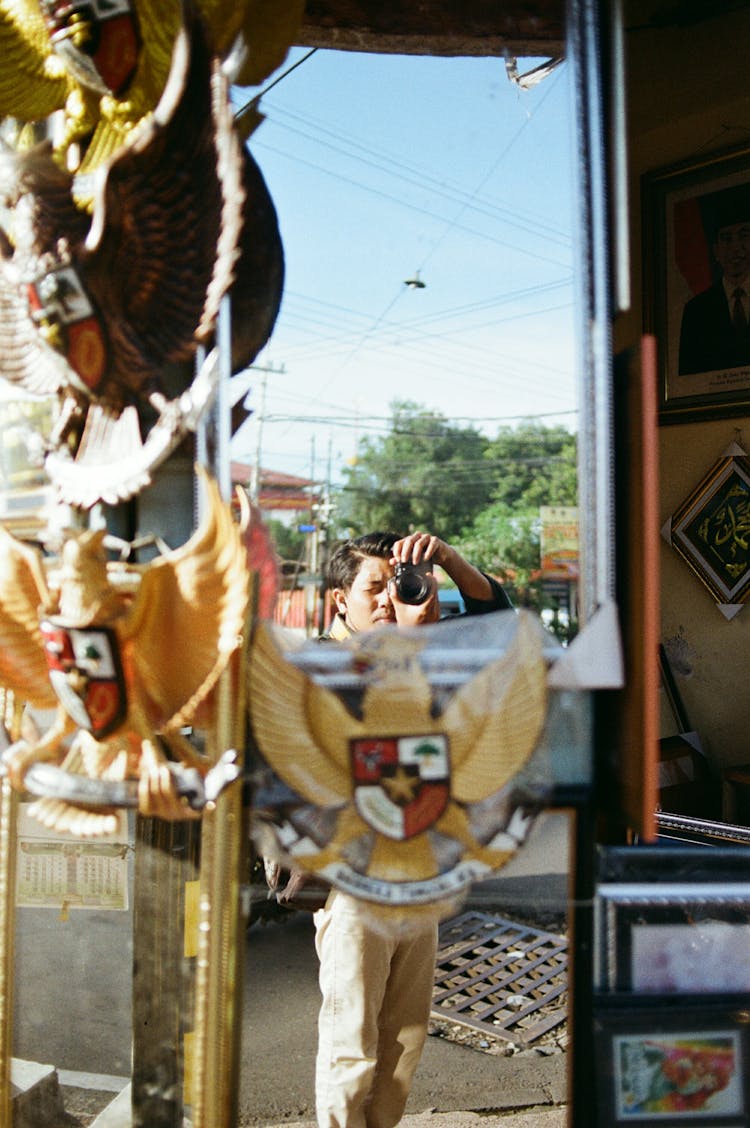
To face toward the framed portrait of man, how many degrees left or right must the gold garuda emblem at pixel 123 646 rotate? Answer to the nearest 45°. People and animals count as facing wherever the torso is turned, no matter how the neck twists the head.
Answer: approximately 180°

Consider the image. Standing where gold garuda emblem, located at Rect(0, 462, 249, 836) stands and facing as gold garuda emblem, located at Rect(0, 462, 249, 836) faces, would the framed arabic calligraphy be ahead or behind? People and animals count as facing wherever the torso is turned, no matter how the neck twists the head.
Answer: behind

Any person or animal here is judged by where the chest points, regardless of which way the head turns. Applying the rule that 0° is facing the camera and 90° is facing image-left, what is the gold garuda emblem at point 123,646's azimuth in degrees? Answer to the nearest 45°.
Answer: approximately 45°

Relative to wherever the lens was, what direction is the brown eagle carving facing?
facing the viewer and to the left of the viewer

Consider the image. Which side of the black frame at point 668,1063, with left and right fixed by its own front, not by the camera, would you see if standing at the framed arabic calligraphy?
back

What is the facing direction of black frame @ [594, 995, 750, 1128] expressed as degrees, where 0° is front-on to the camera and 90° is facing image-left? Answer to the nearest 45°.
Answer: approximately 0°
